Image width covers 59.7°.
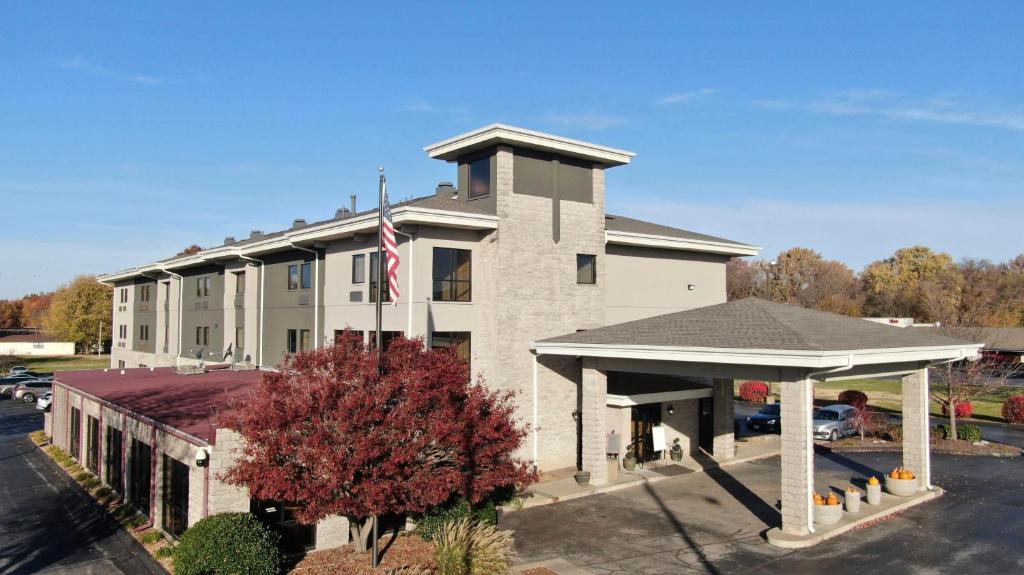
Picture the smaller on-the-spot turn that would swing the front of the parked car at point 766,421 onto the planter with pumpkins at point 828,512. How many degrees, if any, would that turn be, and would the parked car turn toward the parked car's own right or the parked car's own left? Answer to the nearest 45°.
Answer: approximately 45° to the parked car's own left

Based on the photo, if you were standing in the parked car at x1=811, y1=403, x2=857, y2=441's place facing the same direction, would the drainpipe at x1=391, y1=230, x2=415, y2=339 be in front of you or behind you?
in front

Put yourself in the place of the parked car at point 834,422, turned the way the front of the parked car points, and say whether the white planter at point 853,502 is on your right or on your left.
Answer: on your left

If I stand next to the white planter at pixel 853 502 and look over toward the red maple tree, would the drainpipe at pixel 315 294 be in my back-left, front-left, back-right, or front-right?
front-right

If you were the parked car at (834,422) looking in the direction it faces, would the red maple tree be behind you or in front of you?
in front

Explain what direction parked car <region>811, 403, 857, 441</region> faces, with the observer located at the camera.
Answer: facing the viewer and to the left of the viewer

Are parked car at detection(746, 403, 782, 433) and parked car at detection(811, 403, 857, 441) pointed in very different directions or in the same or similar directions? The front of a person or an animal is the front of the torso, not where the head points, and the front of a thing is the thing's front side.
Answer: same or similar directions

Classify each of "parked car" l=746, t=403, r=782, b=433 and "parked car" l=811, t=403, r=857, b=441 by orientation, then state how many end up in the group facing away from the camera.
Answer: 0

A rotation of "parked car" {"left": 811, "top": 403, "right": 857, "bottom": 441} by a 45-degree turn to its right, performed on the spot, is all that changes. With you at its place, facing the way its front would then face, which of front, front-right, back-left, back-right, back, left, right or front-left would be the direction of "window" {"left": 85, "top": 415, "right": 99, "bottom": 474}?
front-left

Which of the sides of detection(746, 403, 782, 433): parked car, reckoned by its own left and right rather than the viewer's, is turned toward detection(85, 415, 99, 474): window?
front

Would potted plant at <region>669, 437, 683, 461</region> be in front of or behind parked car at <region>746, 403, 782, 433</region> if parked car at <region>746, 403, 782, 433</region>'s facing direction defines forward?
in front

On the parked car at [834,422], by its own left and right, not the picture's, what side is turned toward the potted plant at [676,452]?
front

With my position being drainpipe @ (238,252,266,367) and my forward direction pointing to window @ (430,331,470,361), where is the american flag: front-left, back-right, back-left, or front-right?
front-right

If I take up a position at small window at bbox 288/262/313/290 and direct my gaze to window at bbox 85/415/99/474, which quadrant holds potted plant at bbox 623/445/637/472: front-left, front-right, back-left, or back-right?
back-left

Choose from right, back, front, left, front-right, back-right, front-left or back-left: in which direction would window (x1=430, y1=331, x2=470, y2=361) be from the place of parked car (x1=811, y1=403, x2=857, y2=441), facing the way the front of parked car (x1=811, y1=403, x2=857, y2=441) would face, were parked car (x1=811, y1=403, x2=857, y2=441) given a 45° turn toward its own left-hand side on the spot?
front-right

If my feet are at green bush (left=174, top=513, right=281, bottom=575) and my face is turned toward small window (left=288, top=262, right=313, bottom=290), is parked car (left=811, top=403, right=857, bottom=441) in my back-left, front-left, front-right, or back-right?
front-right
